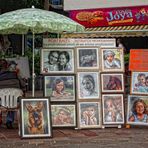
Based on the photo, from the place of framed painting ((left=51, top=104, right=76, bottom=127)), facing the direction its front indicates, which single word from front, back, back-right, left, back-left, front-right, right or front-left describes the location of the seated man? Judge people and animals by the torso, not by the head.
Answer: right

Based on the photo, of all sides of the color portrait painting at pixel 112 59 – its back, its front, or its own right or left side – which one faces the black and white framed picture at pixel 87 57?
right

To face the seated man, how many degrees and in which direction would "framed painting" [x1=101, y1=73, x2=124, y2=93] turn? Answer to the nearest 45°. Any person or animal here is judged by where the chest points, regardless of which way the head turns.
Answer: approximately 90° to its right

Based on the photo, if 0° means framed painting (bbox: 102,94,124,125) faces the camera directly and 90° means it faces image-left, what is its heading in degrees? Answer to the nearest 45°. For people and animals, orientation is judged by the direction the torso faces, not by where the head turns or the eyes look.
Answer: approximately 0°
